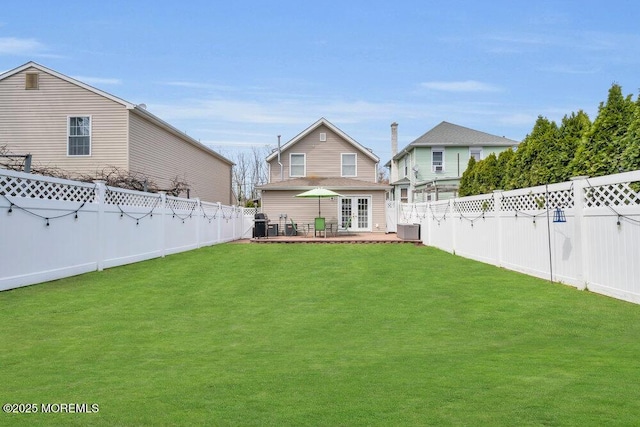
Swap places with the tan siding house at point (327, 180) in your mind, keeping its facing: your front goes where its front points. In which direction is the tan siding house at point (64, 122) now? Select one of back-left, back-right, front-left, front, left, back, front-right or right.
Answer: back-left

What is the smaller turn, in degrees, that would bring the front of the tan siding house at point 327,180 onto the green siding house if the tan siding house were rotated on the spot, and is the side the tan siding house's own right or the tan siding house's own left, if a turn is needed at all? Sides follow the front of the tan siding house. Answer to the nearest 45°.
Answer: approximately 45° to the tan siding house's own right

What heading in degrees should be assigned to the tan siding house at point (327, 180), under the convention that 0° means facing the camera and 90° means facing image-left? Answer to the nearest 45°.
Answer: approximately 180°

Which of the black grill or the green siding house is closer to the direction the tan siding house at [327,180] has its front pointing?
the green siding house

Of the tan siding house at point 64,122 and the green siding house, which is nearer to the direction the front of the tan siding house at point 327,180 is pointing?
the green siding house

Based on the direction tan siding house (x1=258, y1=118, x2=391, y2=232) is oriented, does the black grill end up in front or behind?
behind

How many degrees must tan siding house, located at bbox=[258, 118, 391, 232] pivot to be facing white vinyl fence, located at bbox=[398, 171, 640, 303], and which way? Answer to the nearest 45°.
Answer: approximately 180°

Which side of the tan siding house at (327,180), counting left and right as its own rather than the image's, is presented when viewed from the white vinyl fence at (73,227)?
back
